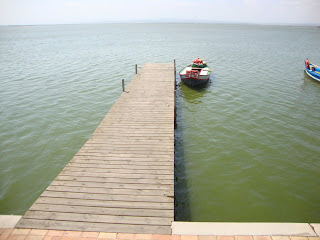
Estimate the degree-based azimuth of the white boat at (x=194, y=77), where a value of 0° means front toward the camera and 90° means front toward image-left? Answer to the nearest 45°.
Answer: approximately 0°

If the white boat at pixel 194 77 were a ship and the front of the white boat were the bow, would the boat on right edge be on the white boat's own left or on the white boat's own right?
on the white boat's own left

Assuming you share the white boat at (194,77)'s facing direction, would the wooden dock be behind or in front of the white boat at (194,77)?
in front

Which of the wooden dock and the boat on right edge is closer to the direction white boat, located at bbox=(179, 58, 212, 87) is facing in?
the wooden dock

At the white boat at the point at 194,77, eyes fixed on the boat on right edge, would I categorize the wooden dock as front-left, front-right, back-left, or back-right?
back-right

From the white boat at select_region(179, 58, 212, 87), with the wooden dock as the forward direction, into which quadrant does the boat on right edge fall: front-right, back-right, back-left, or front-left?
back-left
